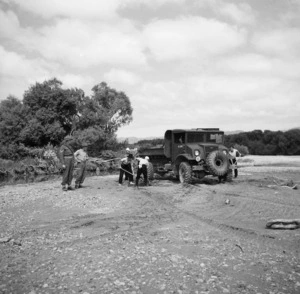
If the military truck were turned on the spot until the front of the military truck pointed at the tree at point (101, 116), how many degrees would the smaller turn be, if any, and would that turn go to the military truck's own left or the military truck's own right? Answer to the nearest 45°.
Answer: approximately 180°

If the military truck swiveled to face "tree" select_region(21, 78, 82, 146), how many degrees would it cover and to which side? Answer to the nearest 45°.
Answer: approximately 180°

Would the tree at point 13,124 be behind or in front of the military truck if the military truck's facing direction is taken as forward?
behind

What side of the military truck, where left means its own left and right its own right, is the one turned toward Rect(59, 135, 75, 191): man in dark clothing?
right

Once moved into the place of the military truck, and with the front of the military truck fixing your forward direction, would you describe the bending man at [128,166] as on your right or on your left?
on your right

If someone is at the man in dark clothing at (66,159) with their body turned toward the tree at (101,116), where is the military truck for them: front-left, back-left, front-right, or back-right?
front-right

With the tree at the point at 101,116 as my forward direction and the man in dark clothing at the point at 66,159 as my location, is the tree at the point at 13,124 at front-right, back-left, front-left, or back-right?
front-left

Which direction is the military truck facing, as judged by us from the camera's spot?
facing the viewer and to the right of the viewer

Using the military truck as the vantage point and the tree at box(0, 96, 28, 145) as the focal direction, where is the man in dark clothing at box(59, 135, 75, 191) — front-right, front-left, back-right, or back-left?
front-left

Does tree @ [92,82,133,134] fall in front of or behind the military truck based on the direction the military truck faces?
behind
